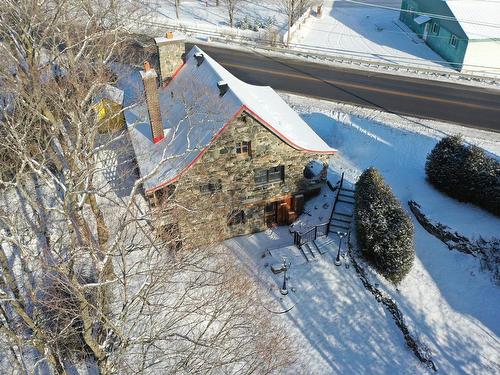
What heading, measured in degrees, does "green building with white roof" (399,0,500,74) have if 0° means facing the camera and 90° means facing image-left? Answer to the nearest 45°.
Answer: approximately 45°

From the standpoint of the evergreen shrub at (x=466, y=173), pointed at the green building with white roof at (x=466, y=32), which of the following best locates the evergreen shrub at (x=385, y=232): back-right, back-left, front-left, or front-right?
back-left

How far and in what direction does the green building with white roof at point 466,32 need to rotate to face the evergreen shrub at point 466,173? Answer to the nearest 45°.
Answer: approximately 45° to its left

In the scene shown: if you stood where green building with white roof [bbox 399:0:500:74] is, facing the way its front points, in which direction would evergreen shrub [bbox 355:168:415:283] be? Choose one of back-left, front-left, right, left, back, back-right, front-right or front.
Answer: front-left

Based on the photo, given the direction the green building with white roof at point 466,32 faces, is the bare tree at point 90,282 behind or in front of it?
in front
